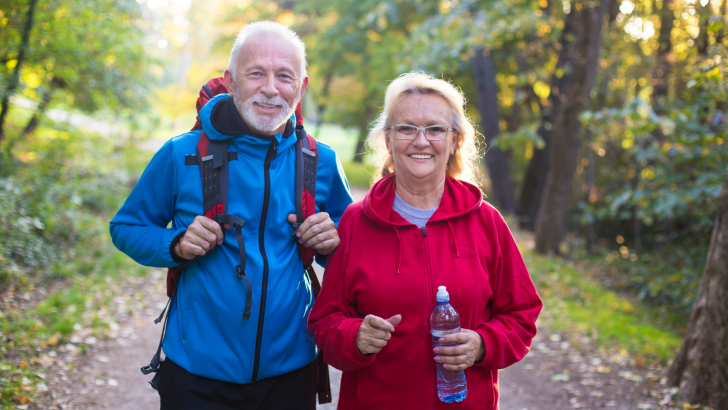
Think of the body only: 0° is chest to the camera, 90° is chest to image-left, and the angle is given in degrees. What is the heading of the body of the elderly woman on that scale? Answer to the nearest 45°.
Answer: approximately 0°

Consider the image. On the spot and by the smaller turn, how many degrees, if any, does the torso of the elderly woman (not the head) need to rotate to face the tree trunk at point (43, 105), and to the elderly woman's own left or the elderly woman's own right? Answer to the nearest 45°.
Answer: approximately 135° to the elderly woman's own right

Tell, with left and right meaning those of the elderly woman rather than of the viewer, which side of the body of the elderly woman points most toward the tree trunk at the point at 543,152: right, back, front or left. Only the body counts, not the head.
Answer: back

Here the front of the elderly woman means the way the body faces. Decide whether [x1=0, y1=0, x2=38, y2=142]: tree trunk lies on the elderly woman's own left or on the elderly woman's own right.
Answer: on the elderly woman's own right

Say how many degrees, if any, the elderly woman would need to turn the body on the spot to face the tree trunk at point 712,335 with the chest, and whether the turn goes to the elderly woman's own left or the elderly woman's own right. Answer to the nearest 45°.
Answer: approximately 135° to the elderly woman's own left

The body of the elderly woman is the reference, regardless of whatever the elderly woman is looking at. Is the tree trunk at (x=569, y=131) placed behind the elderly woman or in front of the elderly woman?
behind

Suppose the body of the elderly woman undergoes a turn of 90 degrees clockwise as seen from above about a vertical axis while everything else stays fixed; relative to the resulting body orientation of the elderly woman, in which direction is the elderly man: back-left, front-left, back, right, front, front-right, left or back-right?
front

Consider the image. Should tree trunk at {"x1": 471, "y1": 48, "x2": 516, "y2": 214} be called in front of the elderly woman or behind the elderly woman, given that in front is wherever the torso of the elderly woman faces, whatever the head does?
behind

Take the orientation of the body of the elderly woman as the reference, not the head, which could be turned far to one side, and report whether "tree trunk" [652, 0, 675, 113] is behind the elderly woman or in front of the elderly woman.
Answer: behind
